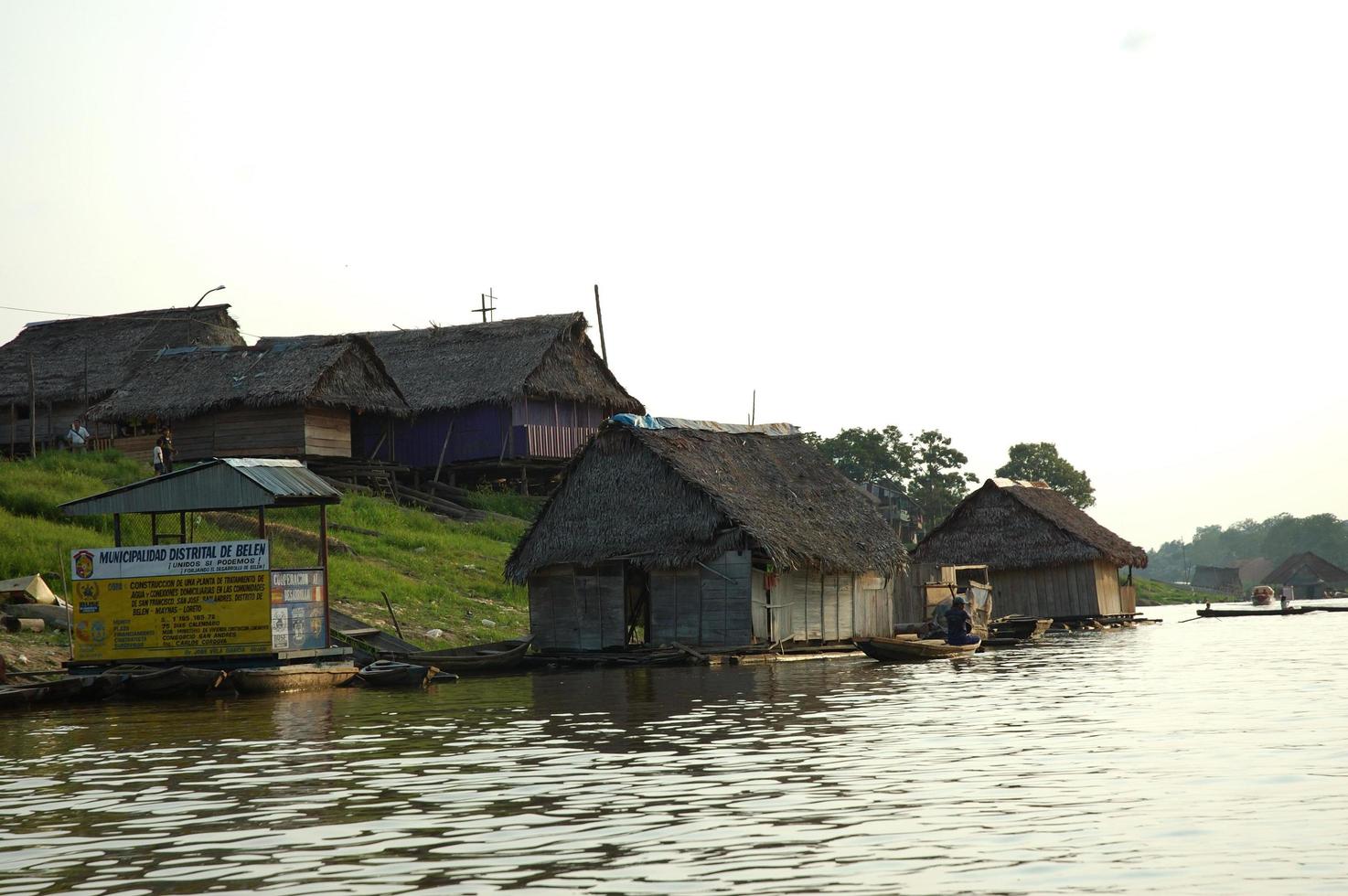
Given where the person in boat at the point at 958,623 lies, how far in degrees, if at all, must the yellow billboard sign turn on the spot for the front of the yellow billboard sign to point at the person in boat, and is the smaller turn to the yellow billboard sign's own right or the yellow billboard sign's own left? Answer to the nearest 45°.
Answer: approximately 90° to the yellow billboard sign's own left

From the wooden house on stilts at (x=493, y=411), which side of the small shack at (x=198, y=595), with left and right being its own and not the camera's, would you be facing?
back

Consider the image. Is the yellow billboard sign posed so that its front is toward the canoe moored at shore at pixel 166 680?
yes

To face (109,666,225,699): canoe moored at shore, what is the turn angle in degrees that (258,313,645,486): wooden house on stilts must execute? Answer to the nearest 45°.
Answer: approximately 45° to its right

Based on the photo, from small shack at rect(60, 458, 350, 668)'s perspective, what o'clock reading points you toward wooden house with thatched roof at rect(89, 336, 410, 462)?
The wooden house with thatched roof is roughly at 6 o'clock from the small shack.

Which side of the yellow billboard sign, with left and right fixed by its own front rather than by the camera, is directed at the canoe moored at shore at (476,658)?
left

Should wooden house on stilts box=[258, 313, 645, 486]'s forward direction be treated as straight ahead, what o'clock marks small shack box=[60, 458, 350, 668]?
The small shack is roughly at 2 o'clock from the wooden house on stilts.

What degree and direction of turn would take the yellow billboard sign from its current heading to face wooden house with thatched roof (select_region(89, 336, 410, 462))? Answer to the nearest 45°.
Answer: approximately 180°

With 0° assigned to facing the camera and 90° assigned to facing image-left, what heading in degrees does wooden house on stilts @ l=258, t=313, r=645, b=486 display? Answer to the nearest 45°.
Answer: approximately 315°

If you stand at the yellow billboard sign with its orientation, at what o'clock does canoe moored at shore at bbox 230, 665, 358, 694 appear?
The canoe moored at shore is roughly at 10 o'clock from the yellow billboard sign.

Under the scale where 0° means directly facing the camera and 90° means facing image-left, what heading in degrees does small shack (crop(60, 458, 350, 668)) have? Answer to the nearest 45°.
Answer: approximately 0°
